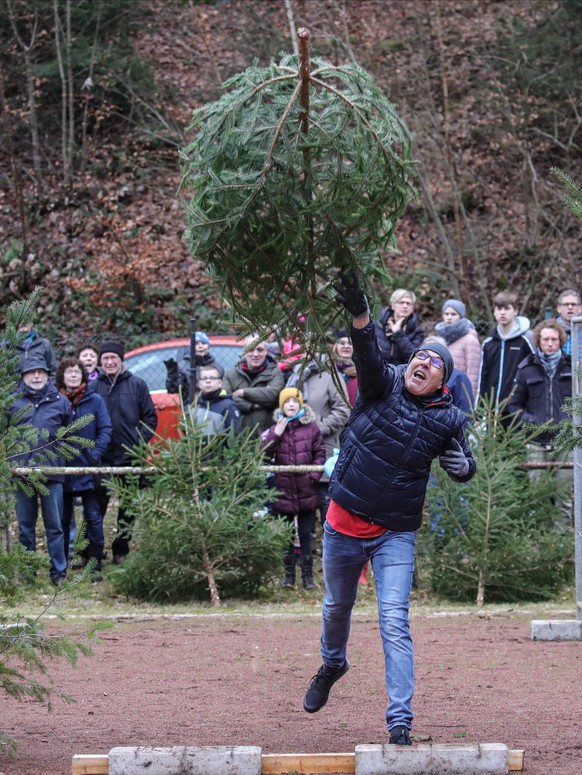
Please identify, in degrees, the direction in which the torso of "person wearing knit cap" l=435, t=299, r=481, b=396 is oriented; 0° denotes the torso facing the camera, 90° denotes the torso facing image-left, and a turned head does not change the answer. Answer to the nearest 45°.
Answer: approximately 45°

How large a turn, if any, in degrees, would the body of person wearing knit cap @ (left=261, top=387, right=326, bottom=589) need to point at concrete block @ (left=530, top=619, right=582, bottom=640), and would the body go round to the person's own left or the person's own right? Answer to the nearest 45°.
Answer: approximately 45° to the person's own left

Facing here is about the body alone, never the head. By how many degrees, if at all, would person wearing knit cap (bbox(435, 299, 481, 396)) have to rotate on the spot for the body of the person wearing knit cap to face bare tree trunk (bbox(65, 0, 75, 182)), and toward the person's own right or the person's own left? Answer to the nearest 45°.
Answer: approximately 90° to the person's own right

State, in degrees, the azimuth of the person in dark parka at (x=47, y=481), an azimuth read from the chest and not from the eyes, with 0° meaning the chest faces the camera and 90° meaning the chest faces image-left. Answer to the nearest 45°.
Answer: approximately 0°

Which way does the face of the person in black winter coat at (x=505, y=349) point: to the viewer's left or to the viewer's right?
to the viewer's left

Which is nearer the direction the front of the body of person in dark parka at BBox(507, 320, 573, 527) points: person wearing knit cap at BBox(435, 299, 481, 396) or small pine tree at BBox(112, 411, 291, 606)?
the small pine tree

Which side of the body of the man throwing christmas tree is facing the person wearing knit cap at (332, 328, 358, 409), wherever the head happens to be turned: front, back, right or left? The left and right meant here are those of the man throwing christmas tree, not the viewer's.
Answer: back

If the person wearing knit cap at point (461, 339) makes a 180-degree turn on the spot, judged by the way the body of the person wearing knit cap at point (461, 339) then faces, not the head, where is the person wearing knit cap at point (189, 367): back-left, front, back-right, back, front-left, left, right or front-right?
back-left

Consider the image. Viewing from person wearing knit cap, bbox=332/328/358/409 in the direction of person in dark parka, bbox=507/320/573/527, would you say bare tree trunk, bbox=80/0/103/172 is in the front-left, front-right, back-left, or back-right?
back-left
